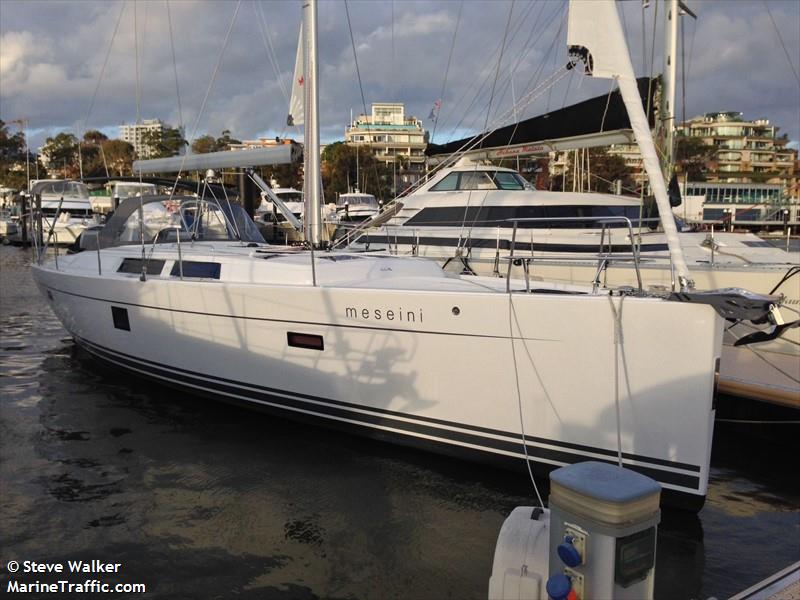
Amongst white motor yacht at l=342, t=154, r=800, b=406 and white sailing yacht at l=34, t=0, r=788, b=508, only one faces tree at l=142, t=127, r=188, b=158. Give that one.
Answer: the white motor yacht

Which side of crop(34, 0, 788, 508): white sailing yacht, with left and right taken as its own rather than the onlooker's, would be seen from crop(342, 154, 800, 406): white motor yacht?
left

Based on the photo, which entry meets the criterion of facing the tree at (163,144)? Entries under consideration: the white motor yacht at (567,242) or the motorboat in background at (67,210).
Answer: the white motor yacht

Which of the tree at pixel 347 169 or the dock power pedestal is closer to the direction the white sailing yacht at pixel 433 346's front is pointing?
the dock power pedestal

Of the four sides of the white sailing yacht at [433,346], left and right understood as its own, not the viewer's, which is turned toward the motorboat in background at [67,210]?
back

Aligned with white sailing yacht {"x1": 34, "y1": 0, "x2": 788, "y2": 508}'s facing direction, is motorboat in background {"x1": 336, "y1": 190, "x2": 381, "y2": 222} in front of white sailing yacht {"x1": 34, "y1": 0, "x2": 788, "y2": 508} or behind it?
behind

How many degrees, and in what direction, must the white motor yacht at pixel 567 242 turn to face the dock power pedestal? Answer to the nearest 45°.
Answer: approximately 135° to its left

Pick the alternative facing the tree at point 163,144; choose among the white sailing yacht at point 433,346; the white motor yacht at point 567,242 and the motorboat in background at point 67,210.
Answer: the white motor yacht

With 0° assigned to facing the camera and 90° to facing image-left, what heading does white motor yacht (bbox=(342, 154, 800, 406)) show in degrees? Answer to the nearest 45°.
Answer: approximately 135°

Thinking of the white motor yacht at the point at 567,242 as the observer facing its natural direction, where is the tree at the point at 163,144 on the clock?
The tree is roughly at 12 o'clock from the white motor yacht.
